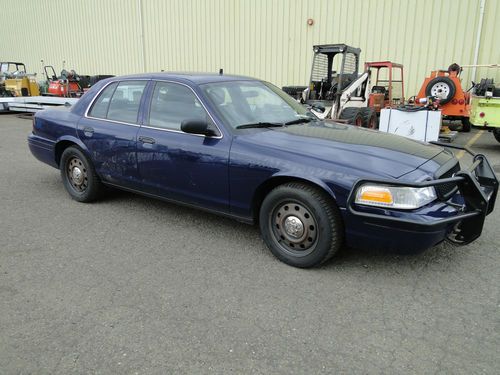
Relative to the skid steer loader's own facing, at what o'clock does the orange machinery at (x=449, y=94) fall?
The orange machinery is roughly at 7 o'clock from the skid steer loader.

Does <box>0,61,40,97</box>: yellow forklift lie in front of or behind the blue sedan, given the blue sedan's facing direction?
behind

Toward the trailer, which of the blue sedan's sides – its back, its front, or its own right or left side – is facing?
back

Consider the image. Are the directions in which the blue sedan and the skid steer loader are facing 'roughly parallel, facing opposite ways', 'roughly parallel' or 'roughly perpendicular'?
roughly perpendicular

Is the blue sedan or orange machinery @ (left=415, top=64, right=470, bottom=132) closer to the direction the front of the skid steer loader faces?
the blue sedan

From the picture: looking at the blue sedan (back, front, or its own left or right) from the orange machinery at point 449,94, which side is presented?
left

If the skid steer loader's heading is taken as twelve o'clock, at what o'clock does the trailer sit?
The trailer is roughly at 2 o'clock from the skid steer loader.

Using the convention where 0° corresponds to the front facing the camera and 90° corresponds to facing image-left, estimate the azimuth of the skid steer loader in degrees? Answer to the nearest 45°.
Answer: approximately 45°

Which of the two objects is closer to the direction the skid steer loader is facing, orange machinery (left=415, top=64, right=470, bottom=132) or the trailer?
the trailer
